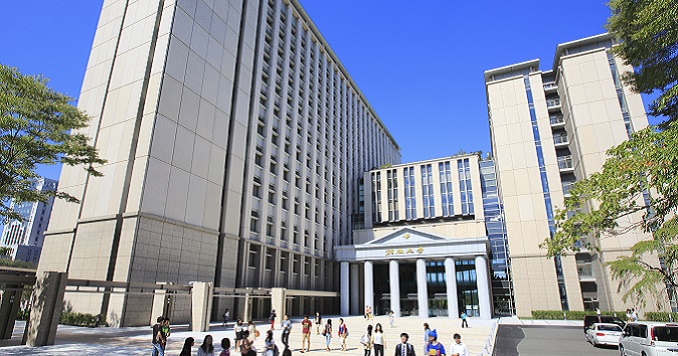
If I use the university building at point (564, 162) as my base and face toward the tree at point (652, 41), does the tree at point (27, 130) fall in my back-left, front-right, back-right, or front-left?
front-right

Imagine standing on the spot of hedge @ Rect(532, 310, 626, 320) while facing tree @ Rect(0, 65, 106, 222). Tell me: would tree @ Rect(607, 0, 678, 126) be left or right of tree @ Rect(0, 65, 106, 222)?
left

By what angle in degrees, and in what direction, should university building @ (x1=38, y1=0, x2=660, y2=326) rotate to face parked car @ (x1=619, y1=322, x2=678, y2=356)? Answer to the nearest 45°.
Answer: approximately 45° to its left

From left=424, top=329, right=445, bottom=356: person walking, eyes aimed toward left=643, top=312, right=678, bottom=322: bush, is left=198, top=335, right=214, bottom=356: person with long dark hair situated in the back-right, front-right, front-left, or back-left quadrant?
back-left

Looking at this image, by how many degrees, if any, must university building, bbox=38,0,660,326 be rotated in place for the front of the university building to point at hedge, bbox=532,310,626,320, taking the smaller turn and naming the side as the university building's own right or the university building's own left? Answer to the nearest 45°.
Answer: approximately 90° to the university building's own left

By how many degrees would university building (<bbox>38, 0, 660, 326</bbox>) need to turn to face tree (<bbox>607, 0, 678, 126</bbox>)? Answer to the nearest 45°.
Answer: approximately 45° to its left

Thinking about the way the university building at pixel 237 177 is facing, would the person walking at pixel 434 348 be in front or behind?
in front

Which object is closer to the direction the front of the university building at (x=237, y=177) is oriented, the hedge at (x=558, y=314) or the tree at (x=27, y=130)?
the tree

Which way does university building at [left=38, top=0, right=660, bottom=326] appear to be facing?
toward the camera

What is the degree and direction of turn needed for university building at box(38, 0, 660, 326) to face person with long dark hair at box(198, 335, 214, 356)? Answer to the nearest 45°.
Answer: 0° — it already faces them

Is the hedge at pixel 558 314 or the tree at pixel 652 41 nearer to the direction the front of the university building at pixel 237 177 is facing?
the tree

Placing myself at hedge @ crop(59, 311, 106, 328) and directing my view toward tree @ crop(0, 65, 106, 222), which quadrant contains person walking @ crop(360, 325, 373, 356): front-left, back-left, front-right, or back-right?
front-left

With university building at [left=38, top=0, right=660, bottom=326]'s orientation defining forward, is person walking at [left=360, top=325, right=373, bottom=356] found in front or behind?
in front
